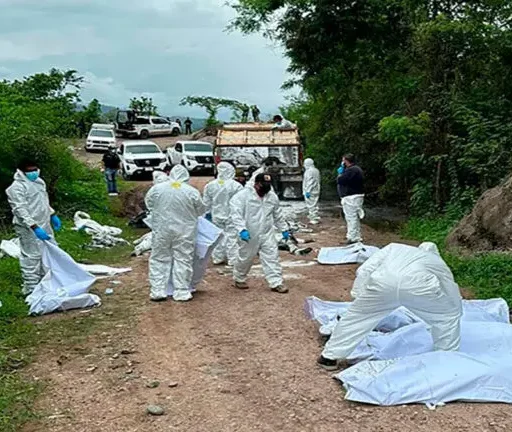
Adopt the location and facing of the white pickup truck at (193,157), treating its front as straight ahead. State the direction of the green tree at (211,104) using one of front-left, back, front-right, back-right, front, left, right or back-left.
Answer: back-left

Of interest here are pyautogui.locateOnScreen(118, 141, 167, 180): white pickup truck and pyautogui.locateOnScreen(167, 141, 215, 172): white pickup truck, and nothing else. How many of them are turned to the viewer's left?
0

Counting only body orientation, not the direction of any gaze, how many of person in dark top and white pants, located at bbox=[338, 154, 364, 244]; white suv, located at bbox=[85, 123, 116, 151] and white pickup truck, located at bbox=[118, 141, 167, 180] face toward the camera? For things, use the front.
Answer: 2

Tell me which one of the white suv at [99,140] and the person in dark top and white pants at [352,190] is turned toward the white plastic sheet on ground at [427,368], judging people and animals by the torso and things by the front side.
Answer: the white suv

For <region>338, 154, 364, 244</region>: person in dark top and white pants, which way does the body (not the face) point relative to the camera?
to the viewer's left

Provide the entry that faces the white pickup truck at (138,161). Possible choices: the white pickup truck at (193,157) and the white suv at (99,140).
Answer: the white suv

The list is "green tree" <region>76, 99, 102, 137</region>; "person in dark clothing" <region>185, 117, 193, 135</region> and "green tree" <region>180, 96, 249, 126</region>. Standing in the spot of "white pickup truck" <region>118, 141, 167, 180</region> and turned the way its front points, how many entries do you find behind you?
3

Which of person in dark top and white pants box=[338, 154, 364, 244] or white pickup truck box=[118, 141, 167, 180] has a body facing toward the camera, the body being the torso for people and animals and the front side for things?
the white pickup truck

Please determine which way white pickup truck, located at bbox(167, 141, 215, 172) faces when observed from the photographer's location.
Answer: facing the viewer and to the right of the viewer

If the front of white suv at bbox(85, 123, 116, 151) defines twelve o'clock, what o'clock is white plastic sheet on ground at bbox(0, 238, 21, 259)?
The white plastic sheet on ground is roughly at 12 o'clock from the white suv.

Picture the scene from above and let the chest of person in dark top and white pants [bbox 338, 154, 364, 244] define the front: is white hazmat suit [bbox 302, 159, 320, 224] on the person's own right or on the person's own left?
on the person's own right

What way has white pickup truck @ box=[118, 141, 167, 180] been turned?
toward the camera

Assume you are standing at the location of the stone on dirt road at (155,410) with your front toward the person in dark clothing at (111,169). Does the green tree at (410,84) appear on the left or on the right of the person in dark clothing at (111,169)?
right

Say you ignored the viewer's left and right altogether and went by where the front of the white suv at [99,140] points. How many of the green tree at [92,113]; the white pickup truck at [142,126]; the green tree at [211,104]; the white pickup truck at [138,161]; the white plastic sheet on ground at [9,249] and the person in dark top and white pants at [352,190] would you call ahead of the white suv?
3

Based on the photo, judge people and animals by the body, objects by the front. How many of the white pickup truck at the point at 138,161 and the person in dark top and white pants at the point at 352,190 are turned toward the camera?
1
